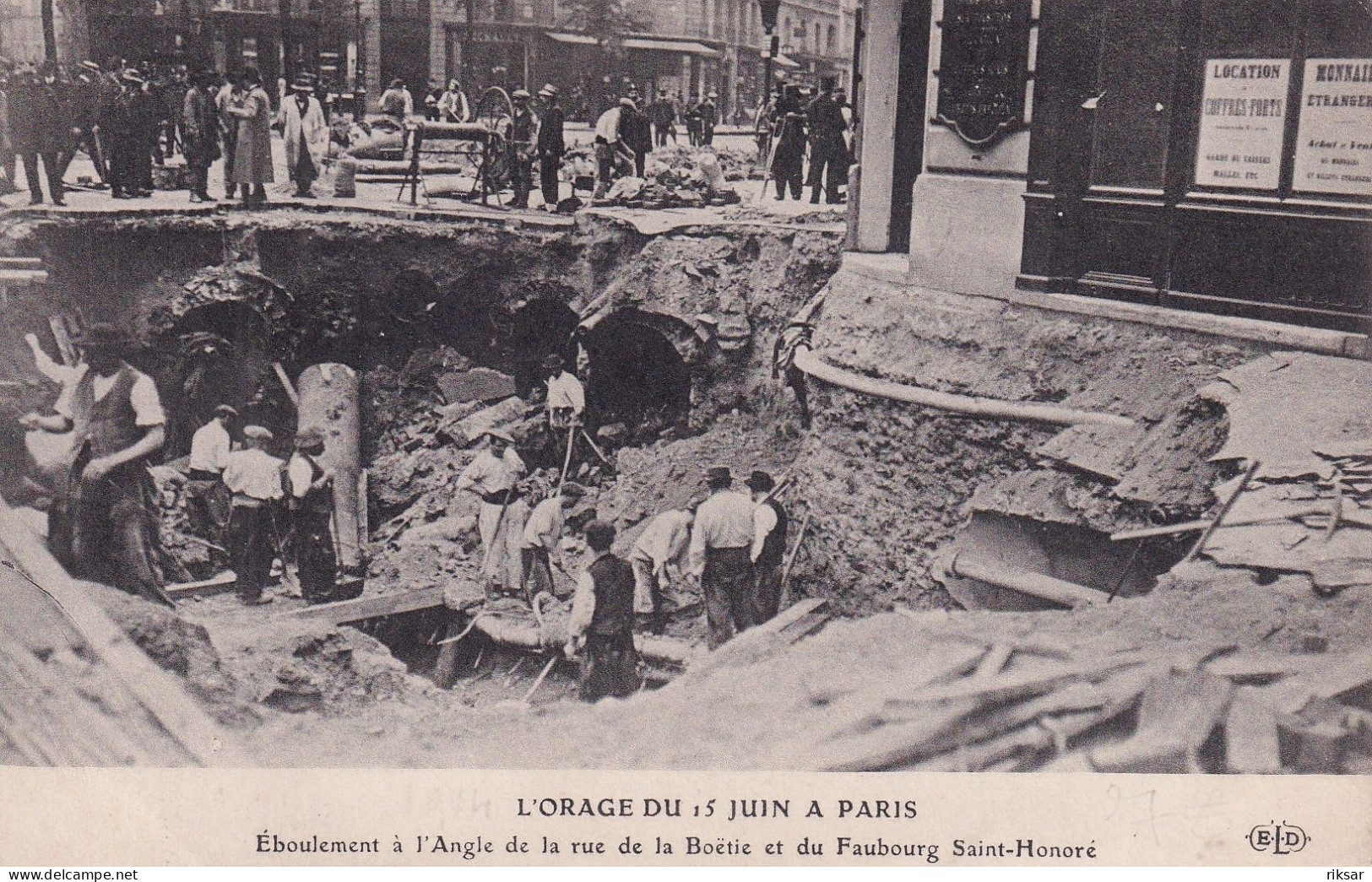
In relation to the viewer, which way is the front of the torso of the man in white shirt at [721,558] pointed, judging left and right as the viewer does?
facing away from the viewer

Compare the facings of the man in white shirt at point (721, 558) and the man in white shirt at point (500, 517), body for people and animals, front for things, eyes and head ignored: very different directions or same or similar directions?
very different directions

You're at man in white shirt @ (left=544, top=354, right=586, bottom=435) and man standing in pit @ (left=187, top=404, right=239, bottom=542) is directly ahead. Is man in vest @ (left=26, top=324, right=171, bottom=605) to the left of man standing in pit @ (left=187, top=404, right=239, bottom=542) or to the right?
left

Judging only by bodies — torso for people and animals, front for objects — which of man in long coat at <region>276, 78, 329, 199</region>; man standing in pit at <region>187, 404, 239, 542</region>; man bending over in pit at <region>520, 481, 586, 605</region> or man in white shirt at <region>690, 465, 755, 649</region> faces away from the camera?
the man in white shirt

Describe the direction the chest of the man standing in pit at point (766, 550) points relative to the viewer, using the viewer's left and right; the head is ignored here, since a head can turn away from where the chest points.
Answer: facing away from the viewer and to the left of the viewer

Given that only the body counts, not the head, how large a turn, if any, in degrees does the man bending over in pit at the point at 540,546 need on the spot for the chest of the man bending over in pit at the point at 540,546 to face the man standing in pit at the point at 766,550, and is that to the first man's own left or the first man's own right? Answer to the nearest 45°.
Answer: approximately 45° to the first man's own right

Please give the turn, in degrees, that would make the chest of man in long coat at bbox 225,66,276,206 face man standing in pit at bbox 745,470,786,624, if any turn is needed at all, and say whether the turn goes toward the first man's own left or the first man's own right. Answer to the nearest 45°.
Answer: approximately 135° to the first man's own left

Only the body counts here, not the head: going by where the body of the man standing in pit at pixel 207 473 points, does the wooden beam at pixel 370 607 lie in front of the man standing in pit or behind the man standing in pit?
in front

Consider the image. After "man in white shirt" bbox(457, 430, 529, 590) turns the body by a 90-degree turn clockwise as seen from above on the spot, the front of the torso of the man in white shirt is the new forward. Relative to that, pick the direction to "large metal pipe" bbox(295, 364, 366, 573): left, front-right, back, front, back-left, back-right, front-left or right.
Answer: front-right

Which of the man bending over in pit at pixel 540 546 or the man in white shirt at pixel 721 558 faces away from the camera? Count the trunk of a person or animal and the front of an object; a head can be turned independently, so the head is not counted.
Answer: the man in white shirt
